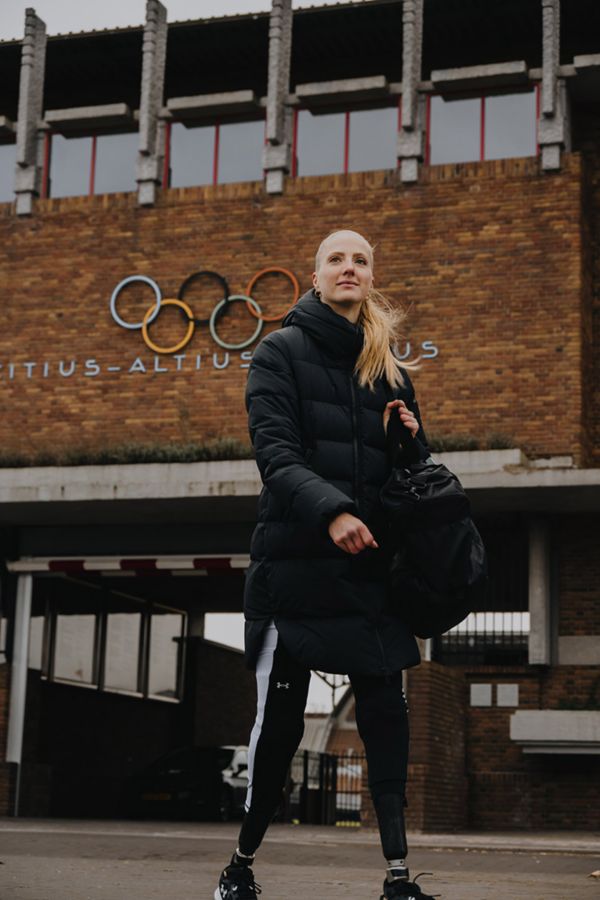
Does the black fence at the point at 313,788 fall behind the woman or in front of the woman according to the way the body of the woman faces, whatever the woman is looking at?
behind

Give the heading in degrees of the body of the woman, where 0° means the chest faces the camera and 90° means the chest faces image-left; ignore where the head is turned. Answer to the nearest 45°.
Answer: approximately 315°

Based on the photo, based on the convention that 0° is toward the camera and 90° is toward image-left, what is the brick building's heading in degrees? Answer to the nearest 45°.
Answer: approximately 0°

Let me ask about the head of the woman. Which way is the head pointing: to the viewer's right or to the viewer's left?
to the viewer's right
